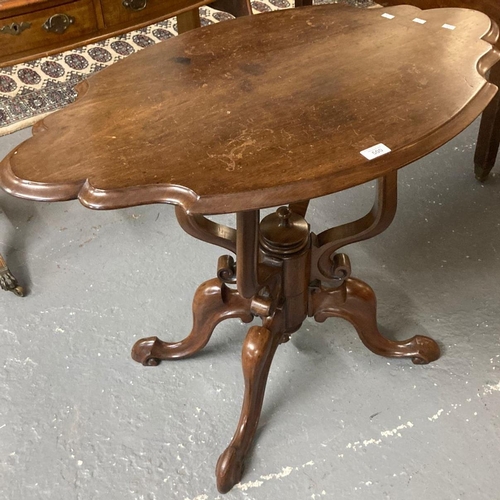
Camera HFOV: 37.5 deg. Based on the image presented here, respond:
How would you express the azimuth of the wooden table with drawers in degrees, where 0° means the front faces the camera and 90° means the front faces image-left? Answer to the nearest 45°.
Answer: approximately 315°
